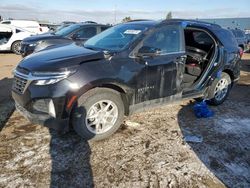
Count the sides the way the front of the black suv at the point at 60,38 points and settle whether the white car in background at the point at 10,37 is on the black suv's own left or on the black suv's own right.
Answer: on the black suv's own right

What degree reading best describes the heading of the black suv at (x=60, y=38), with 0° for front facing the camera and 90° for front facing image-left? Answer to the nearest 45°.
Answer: approximately 45°

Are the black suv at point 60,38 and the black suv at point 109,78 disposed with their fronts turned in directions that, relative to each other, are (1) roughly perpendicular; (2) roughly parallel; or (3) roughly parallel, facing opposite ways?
roughly parallel

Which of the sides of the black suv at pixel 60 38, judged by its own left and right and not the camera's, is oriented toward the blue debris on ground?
left

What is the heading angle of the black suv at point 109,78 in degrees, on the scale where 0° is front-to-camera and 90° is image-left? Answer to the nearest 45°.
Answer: approximately 45°

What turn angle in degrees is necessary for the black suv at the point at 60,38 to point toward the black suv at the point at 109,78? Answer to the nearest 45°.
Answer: approximately 45° to its left

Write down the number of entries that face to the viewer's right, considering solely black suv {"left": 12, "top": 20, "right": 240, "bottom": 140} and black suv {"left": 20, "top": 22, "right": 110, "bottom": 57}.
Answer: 0

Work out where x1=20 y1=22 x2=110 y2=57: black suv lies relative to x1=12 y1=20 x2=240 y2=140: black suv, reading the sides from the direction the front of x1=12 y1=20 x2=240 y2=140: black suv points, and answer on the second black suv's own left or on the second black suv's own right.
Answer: on the second black suv's own right
